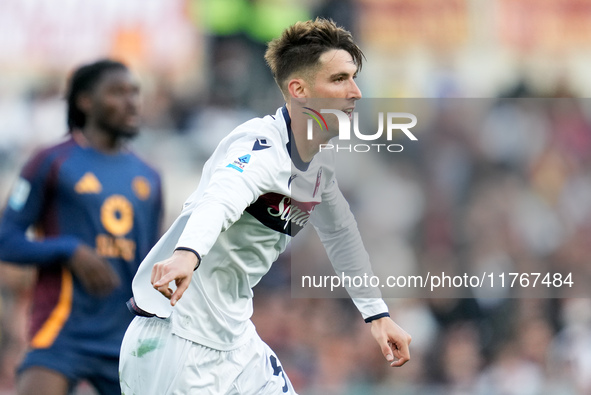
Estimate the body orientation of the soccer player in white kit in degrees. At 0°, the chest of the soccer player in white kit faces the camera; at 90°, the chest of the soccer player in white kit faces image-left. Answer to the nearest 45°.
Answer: approximately 315°

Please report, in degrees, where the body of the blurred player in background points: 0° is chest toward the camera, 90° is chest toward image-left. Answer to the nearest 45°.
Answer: approximately 315°

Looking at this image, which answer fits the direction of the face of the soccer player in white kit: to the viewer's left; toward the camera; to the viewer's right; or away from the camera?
to the viewer's right

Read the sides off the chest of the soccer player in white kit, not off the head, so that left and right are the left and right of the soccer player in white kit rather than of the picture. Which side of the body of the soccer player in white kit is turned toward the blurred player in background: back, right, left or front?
back
